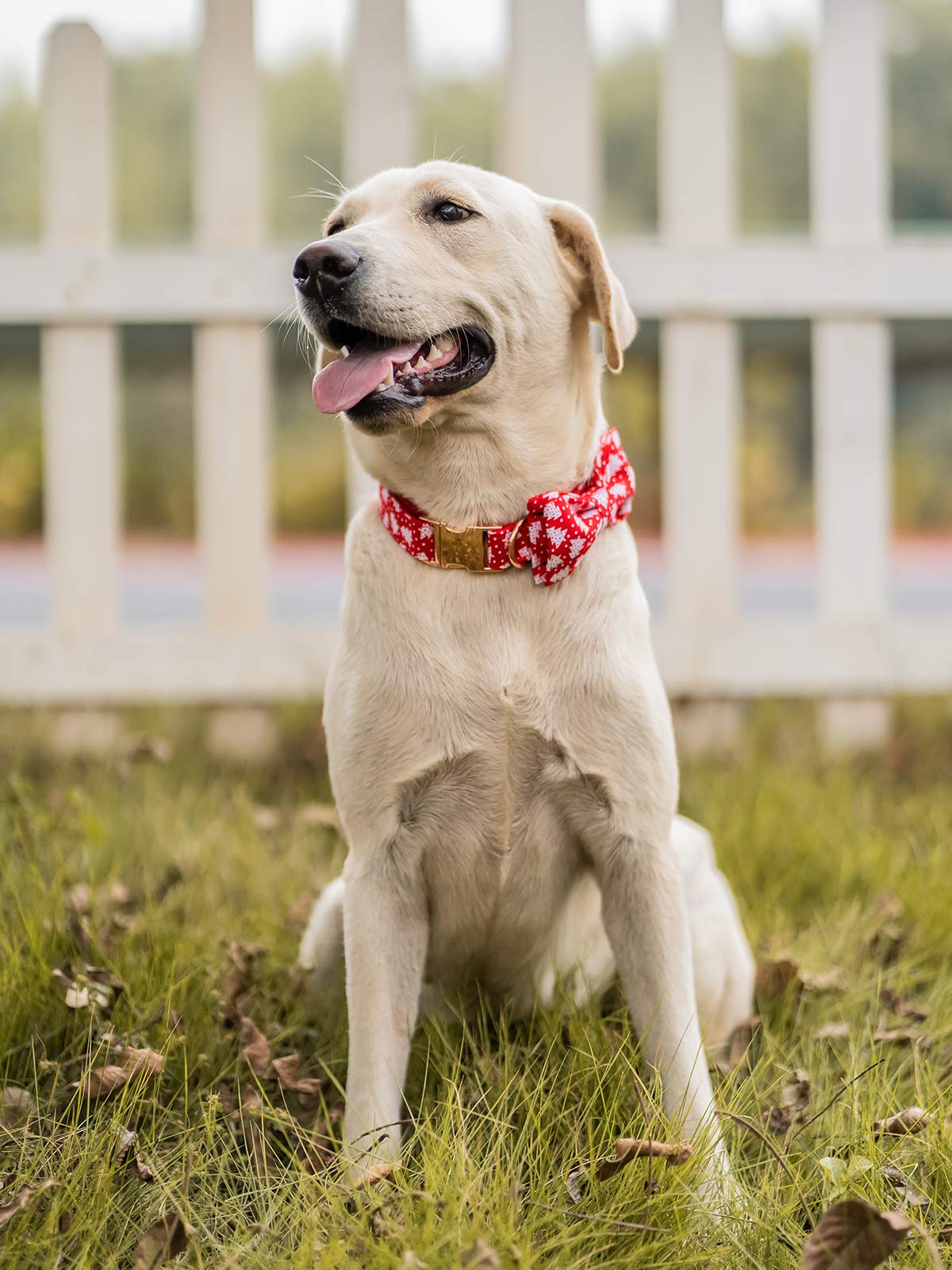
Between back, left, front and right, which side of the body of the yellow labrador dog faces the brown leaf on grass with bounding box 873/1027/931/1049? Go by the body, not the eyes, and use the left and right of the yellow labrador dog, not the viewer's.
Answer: left

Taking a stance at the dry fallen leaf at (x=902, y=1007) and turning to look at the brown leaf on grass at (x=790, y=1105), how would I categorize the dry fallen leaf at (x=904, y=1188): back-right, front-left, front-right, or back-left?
front-left

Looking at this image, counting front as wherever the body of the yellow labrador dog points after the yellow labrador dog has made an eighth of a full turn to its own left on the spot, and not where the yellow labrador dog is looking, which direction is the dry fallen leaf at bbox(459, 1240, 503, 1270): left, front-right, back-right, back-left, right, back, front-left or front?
front-right

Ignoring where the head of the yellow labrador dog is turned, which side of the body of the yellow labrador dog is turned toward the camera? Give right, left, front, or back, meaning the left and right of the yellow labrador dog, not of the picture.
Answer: front

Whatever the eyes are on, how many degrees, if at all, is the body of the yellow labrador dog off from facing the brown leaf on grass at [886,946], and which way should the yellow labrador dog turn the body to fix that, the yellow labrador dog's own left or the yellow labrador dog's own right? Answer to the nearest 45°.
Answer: approximately 135° to the yellow labrador dog's own left
